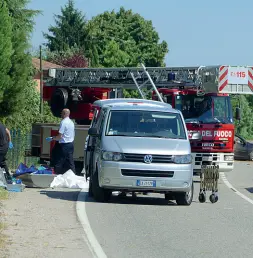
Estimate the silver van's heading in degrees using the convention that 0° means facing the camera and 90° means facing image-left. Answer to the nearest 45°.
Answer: approximately 0°

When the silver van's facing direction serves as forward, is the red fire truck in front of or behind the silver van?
behind

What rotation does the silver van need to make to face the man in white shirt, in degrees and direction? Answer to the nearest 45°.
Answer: approximately 135° to its right

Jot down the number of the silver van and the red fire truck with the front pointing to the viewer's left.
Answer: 0

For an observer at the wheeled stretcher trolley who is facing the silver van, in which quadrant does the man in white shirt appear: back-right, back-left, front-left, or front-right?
front-right

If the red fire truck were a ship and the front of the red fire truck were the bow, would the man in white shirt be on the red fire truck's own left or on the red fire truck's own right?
on the red fire truck's own right

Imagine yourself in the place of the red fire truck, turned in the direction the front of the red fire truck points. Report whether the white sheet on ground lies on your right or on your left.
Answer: on your right

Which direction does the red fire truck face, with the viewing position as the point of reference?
facing the viewer and to the right of the viewer

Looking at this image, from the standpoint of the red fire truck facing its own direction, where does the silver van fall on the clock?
The silver van is roughly at 2 o'clock from the red fire truck.

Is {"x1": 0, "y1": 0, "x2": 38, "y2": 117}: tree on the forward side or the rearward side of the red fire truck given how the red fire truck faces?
on the rearward side

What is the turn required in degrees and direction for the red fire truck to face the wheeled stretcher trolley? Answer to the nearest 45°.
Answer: approximately 45° to its right
